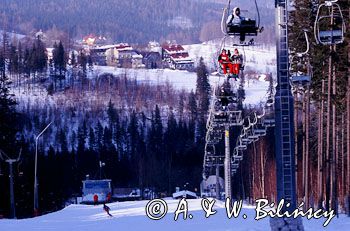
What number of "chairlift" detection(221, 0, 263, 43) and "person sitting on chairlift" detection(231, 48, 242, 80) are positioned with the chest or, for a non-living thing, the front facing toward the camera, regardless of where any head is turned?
2

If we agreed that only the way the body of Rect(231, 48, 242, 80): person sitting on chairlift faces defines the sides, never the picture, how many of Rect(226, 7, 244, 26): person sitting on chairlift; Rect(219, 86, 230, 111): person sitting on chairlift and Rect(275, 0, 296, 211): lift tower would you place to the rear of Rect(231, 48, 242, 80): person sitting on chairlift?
1

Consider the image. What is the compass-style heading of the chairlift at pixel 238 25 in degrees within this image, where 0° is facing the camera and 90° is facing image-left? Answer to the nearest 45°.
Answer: approximately 0°

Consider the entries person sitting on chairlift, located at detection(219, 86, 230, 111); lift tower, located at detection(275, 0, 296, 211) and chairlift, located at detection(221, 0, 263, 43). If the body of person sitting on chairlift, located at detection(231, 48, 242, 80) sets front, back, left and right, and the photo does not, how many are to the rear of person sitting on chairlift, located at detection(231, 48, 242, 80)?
1
